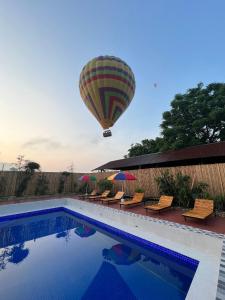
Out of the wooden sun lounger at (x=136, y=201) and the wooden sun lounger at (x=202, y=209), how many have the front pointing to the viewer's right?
0

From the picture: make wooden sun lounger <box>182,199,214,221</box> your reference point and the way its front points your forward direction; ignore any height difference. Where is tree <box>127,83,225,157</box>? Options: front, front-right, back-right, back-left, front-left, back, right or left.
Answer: back-right

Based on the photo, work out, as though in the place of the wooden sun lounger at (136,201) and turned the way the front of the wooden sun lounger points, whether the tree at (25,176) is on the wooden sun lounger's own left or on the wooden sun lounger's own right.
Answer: on the wooden sun lounger's own right

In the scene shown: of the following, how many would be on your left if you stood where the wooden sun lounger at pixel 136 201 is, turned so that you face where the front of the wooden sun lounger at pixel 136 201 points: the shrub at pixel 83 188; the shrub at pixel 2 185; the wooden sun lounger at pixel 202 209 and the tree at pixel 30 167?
1

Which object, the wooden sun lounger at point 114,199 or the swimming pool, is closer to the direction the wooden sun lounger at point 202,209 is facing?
the swimming pool

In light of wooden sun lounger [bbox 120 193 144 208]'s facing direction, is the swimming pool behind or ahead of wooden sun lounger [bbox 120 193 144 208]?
ahead

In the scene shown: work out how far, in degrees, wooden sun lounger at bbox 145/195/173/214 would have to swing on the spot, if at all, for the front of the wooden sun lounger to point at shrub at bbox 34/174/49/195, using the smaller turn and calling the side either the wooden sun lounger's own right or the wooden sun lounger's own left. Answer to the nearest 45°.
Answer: approximately 90° to the wooden sun lounger's own right

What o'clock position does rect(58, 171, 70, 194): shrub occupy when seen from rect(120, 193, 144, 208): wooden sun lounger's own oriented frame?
The shrub is roughly at 3 o'clock from the wooden sun lounger.

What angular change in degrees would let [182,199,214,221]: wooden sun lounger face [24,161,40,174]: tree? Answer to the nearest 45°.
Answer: approximately 45° to its right

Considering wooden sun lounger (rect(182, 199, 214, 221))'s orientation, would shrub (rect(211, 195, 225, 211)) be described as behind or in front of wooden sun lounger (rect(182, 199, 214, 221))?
behind

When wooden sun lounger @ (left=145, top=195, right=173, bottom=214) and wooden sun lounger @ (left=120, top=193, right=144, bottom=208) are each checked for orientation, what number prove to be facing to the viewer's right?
0
